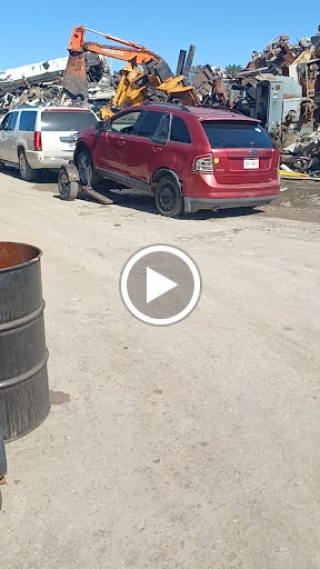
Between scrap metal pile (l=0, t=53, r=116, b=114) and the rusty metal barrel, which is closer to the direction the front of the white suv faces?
the scrap metal pile

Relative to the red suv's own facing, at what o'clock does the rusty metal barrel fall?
The rusty metal barrel is roughly at 8 o'clock from the red suv.

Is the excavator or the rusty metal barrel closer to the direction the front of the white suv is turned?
the excavator

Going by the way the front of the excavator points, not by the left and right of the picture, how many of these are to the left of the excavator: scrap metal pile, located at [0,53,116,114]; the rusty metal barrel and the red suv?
2

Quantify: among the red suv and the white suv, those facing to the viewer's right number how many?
0

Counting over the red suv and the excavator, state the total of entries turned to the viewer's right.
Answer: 0

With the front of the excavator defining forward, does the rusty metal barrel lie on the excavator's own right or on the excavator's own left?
on the excavator's own left

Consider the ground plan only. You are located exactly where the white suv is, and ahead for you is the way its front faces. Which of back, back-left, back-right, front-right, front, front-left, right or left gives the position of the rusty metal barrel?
back-left

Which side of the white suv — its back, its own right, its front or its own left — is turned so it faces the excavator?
right

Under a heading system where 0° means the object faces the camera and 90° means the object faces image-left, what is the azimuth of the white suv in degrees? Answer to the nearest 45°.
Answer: approximately 135°

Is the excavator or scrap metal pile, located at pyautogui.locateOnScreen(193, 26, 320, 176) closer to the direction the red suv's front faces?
the excavator

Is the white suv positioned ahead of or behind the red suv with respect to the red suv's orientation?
ahead

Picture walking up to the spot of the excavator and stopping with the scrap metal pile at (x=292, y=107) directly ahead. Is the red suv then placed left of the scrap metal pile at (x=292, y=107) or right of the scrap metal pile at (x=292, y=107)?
right

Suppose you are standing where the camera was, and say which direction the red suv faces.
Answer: facing away from the viewer and to the left of the viewer

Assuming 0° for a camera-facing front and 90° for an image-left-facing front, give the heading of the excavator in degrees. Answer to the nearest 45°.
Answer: approximately 90°

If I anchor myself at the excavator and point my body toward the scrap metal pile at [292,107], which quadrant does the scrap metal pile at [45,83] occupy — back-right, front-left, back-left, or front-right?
back-left

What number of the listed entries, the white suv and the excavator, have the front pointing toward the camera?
0
